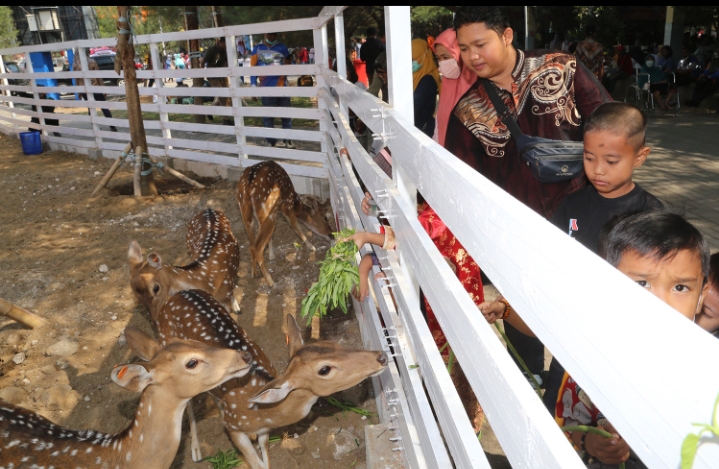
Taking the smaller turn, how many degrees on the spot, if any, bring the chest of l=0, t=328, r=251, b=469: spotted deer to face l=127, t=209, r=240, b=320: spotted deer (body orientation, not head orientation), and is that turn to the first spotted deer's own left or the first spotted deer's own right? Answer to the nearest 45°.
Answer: approximately 90° to the first spotted deer's own left

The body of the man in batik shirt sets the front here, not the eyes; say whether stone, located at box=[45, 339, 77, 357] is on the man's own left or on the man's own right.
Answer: on the man's own right

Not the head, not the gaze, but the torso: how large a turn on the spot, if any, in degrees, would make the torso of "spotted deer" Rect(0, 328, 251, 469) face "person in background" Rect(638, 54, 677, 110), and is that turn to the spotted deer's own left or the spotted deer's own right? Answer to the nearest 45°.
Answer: approximately 45° to the spotted deer's own left

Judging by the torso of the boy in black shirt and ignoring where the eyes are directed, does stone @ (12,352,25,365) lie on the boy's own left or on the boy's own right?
on the boy's own right

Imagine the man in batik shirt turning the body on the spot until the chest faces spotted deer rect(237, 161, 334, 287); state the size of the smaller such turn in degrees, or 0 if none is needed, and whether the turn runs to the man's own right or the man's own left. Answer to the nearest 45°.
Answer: approximately 90° to the man's own right

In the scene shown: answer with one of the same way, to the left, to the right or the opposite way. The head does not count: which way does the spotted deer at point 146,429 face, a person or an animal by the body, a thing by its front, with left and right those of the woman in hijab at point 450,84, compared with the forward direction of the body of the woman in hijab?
the opposite way

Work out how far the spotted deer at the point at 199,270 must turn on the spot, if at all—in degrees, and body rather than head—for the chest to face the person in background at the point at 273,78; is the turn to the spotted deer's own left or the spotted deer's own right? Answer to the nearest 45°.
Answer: approximately 135° to the spotted deer's own right

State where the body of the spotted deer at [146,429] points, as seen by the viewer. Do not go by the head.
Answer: to the viewer's right

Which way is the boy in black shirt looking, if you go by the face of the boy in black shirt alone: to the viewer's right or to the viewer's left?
to the viewer's left

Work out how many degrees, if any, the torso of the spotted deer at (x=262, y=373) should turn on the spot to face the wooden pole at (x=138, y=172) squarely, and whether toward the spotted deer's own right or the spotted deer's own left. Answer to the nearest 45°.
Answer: approximately 135° to the spotted deer's own left

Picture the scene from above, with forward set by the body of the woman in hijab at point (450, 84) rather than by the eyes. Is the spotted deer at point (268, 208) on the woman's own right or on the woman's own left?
on the woman's own right
